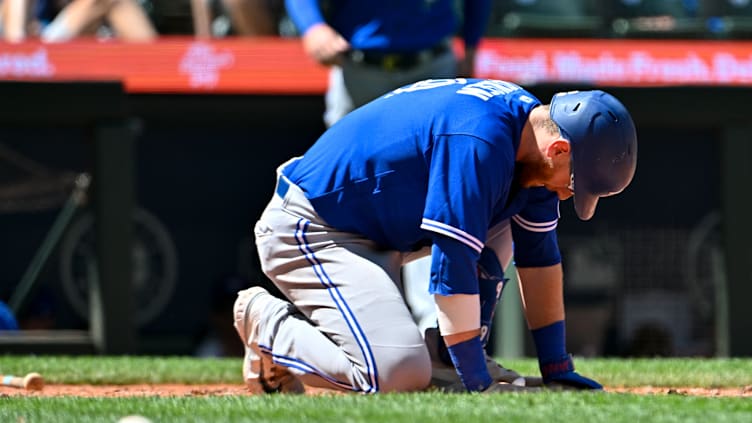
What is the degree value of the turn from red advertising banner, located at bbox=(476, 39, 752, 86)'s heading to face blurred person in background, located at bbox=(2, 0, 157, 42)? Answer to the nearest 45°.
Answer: approximately 90° to its right

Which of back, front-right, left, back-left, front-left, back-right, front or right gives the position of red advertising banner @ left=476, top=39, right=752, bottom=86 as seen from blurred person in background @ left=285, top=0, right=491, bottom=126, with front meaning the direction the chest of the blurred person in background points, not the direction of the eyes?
back-left

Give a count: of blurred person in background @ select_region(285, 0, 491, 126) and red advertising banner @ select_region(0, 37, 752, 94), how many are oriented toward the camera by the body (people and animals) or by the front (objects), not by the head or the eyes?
2

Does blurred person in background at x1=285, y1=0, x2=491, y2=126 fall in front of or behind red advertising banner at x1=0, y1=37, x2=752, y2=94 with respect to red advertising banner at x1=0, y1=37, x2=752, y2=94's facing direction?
in front

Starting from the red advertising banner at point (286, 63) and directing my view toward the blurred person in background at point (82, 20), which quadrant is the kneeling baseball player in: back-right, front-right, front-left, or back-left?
back-left

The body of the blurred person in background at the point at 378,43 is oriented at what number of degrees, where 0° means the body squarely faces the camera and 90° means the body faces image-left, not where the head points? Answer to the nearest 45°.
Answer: approximately 0°

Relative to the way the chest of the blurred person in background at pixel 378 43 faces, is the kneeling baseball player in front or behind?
in front

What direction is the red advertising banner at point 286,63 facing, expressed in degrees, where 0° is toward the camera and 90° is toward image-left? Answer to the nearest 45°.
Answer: approximately 0°
